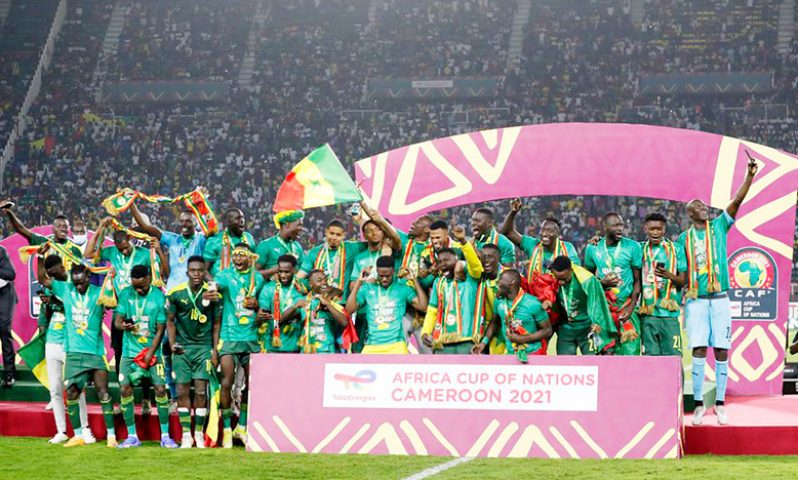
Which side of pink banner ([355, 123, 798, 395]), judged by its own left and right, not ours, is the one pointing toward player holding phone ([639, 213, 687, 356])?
front

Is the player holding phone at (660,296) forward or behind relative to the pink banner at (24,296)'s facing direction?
forward

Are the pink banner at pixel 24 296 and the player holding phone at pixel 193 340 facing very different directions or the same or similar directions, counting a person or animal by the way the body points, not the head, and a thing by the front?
same or similar directions

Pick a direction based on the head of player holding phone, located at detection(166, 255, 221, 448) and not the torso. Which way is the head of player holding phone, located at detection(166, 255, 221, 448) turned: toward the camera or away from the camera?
toward the camera

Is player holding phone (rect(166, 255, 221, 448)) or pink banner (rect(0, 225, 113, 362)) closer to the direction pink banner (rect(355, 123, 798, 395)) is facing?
the player holding phone

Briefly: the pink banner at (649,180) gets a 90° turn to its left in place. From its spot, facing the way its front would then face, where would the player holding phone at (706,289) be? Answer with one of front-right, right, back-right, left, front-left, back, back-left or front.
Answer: right

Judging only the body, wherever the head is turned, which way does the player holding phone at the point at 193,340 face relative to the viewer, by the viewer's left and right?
facing the viewer

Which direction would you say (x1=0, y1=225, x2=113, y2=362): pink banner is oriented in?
toward the camera

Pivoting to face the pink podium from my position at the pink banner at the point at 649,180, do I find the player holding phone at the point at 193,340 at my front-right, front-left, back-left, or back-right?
front-right

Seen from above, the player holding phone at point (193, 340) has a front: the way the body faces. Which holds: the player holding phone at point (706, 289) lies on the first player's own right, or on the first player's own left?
on the first player's own left

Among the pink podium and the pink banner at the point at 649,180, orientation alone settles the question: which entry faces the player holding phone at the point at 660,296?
the pink banner

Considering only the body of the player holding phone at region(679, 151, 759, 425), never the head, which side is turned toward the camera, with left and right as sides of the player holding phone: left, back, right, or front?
front

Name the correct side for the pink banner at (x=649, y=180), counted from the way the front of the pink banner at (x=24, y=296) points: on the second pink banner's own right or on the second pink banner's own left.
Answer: on the second pink banner's own left

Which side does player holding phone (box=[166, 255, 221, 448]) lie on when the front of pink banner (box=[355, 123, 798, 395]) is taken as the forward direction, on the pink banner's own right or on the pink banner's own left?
on the pink banner's own right
